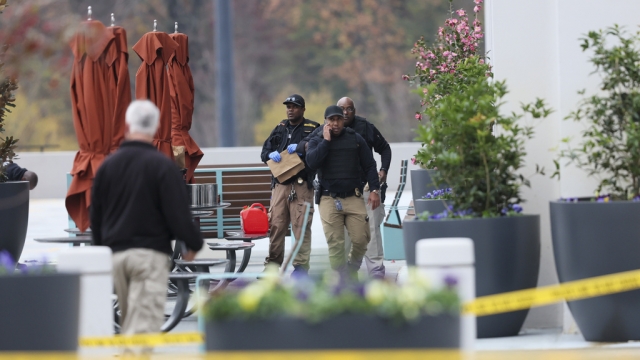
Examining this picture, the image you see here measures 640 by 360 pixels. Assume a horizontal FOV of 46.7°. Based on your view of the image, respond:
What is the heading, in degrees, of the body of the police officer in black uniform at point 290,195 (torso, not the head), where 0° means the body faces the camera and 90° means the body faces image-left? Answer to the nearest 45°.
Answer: approximately 45°

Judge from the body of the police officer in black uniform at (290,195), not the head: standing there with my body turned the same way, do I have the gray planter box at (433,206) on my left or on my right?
on my left

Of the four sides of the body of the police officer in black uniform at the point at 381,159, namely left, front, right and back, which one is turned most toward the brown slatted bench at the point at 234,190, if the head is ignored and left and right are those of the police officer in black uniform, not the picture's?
right

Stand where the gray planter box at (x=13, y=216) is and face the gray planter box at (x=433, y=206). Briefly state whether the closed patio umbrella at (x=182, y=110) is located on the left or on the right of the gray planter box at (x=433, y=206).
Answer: left

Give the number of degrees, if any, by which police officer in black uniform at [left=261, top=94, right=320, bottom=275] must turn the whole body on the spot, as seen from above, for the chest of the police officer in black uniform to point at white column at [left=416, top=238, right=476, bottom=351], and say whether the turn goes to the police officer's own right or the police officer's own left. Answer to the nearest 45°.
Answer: approximately 45° to the police officer's own left

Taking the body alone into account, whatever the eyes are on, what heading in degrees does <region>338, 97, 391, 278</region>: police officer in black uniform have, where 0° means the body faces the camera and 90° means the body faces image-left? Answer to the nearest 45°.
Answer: approximately 45°

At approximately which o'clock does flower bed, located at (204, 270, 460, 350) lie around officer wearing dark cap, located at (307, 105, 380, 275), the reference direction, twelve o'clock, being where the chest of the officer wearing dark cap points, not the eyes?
The flower bed is roughly at 12 o'clock from the officer wearing dark cap.

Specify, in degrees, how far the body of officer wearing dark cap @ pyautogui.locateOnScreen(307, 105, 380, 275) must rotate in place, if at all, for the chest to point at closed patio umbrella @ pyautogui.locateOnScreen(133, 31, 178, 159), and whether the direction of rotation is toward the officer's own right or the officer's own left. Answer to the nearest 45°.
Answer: approximately 90° to the officer's own right
